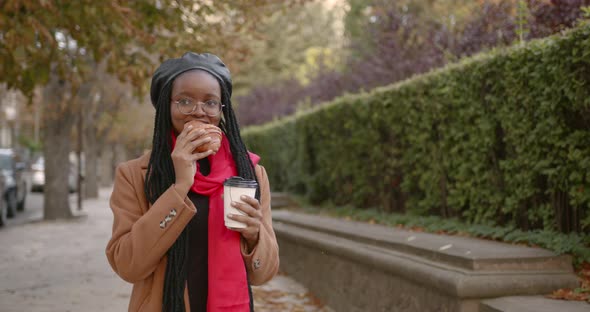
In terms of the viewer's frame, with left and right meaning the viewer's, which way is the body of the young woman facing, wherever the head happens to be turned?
facing the viewer and to the right of the viewer

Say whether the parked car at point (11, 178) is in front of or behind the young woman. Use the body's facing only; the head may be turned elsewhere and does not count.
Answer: behind

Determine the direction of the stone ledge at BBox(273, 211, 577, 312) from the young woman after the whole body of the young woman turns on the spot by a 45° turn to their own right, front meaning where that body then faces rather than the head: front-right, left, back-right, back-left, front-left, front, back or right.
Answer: back-left

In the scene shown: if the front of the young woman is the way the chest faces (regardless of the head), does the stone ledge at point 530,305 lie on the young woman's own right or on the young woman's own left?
on the young woman's own left

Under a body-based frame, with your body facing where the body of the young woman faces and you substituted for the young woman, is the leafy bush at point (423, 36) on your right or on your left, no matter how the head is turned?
on your left

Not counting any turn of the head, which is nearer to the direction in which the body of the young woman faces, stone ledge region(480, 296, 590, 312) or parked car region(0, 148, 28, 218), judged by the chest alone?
the stone ledge

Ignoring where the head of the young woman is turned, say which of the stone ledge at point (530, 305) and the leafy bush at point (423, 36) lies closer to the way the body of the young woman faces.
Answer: the stone ledge
